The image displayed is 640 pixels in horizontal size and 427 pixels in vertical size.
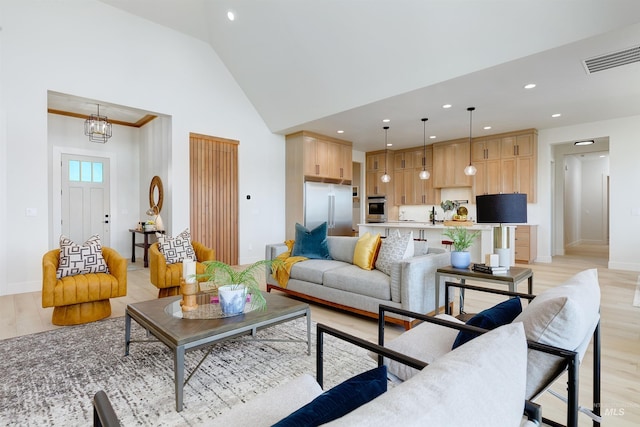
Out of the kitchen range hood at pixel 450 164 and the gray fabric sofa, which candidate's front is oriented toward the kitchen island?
the kitchen range hood

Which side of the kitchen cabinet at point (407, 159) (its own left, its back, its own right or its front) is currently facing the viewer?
front

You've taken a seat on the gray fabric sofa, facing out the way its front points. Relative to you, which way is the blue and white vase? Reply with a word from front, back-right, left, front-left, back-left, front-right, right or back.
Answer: front

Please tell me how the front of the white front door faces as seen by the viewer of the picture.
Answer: facing the viewer

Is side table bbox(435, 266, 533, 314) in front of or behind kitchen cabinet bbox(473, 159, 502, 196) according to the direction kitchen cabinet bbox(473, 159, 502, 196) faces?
in front

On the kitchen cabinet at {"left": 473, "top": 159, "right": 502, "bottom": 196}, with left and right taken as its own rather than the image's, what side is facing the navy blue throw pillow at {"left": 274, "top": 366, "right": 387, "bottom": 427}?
front

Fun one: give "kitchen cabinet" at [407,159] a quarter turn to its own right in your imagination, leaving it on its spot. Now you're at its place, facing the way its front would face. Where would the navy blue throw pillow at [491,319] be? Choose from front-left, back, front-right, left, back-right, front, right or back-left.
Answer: left

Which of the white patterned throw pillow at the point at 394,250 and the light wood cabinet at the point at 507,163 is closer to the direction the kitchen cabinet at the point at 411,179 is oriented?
the white patterned throw pillow

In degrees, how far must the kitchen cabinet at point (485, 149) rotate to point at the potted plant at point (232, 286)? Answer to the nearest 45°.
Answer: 0° — it already faces it

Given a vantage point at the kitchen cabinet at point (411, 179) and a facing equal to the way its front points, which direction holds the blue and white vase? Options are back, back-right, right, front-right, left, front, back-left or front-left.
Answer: front

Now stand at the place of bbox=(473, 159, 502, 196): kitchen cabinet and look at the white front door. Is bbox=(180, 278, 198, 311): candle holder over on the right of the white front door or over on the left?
left

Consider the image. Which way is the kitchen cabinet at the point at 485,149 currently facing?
toward the camera

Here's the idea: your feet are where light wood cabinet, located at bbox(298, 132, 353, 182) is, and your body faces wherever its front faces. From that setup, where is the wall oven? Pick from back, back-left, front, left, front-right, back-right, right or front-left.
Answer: left

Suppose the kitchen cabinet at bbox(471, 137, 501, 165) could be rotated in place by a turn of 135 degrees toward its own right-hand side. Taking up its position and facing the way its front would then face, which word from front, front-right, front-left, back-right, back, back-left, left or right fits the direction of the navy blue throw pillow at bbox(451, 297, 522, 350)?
back-left

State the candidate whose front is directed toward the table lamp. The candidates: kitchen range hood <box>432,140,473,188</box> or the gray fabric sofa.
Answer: the kitchen range hood

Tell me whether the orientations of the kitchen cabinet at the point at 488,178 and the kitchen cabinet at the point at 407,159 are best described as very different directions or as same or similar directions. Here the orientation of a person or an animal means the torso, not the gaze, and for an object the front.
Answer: same or similar directions

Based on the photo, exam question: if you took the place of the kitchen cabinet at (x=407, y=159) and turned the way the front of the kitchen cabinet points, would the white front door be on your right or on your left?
on your right

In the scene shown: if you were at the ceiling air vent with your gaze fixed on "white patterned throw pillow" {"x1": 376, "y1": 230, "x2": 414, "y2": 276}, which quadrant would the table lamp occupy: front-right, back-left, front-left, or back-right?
front-left

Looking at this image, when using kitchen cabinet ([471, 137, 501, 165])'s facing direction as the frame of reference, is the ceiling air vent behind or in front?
in front

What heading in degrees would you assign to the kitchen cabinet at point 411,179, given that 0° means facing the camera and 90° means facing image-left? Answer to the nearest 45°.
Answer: approximately 0°
